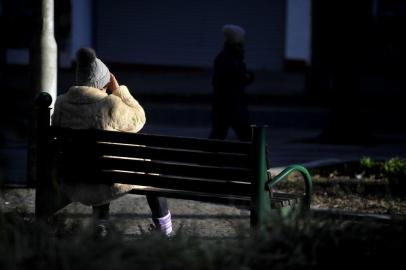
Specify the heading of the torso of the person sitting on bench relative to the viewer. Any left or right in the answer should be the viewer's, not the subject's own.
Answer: facing away from the viewer and to the right of the viewer

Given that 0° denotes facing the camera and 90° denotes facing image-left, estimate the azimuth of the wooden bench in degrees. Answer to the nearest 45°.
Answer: approximately 225°

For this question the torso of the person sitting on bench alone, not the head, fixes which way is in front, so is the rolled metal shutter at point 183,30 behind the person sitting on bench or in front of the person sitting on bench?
in front

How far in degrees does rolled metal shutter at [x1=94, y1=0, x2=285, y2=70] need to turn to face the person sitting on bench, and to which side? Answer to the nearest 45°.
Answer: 0° — it already faces them
